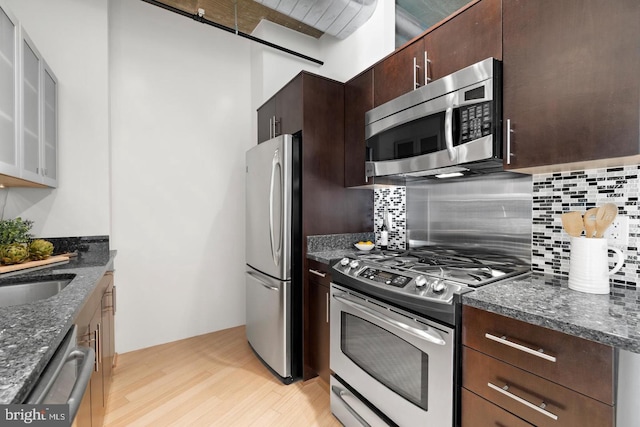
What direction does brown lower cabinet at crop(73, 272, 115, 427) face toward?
to the viewer's right

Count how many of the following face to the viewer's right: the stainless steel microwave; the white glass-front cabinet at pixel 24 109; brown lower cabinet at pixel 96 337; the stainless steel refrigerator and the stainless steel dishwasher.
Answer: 3

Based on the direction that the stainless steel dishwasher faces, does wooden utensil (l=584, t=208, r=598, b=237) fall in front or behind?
in front

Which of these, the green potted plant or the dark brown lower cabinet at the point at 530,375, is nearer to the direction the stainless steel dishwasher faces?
the dark brown lower cabinet

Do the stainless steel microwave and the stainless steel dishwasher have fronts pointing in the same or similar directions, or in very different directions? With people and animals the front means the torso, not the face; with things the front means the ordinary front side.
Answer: very different directions

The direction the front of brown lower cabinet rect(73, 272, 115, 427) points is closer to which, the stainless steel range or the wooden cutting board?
the stainless steel range

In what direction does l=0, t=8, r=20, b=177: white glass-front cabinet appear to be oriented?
to the viewer's right

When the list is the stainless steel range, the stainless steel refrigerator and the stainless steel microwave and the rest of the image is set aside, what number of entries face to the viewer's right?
0

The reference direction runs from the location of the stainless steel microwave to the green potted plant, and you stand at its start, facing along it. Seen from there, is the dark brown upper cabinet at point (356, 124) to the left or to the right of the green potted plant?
right

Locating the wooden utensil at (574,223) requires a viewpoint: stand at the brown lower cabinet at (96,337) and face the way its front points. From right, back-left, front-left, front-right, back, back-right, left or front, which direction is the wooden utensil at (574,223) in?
front-right

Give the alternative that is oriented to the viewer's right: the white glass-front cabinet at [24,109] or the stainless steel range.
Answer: the white glass-front cabinet

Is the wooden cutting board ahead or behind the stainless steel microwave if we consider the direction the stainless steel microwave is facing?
ahead

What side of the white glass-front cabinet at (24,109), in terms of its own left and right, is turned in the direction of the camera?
right

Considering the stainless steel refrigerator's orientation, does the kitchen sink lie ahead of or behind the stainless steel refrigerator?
ahead

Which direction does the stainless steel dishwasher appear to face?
to the viewer's right
